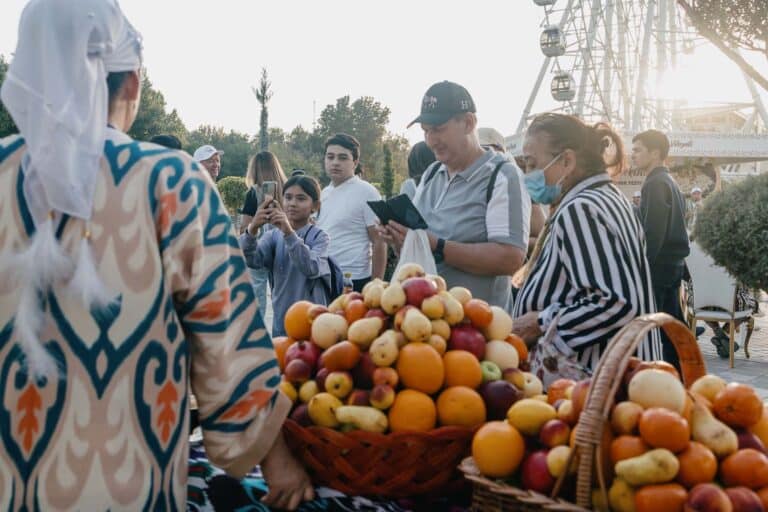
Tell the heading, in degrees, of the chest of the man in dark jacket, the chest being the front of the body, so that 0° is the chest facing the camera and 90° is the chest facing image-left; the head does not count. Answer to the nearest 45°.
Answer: approximately 90°

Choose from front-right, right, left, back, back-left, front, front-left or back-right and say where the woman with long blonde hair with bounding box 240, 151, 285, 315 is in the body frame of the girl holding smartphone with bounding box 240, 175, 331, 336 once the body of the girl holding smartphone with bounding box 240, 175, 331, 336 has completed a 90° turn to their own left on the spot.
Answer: back-left

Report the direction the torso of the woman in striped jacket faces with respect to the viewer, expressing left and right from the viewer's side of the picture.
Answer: facing to the left of the viewer

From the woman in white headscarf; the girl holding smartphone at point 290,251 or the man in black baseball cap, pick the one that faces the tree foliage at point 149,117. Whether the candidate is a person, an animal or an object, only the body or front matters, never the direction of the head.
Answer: the woman in white headscarf

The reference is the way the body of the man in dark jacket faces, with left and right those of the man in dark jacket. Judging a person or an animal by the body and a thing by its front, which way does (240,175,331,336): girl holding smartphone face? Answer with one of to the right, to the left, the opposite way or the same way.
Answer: to the left

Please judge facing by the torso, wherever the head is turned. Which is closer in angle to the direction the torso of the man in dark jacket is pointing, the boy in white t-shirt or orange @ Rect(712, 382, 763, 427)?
the boy in white t-shirt

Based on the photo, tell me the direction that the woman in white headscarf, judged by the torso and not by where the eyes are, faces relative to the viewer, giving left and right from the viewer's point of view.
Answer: facing away from the viewer

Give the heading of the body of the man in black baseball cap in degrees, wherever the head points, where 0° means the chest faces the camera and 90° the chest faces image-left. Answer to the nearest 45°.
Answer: approximately 45°

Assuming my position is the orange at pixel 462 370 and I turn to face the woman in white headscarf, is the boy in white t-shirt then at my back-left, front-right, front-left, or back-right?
back-right
